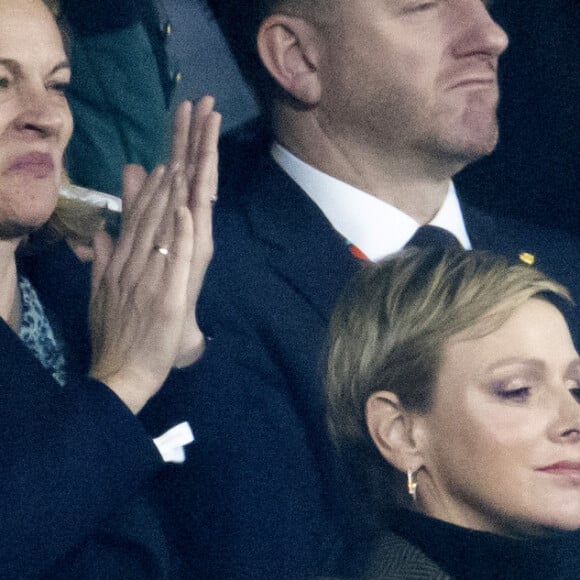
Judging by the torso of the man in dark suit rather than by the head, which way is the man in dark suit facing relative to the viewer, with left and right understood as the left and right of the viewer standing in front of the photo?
facing the viewer and to the right of the viewer

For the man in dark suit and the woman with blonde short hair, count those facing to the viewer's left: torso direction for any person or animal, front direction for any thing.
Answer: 0

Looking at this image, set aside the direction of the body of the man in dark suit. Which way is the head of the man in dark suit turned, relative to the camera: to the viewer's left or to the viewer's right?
to the viewer's right

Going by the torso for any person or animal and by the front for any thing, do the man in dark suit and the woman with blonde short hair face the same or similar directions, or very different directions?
same or similar directions

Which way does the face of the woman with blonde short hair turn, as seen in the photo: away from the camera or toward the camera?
toward the camera
